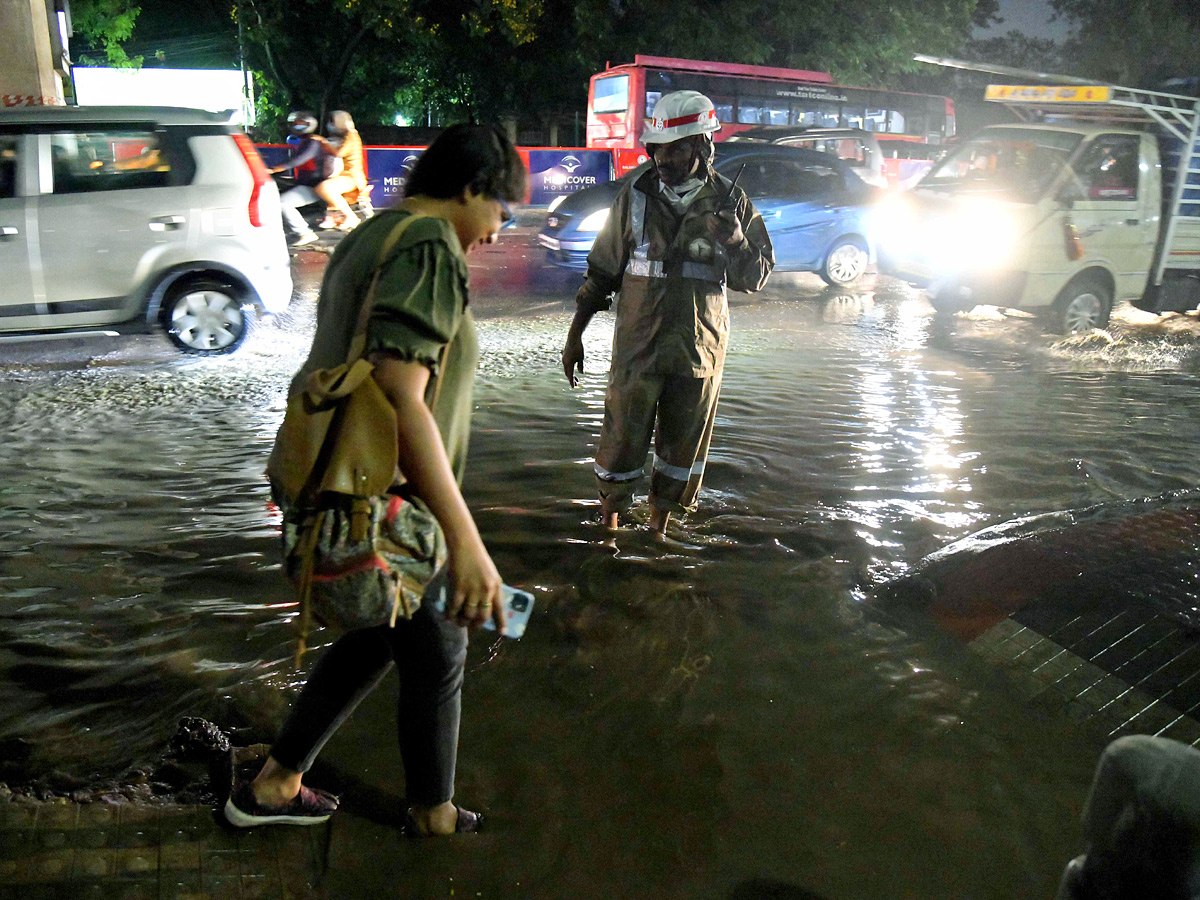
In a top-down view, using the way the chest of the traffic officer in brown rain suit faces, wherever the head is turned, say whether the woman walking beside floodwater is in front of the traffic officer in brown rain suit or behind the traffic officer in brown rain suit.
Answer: in front

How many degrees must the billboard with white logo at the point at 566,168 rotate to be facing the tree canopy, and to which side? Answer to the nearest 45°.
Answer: approximately 180°

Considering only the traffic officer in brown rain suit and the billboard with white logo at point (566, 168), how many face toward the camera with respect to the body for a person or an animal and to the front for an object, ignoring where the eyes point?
2

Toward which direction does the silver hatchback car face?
to the viewer's left

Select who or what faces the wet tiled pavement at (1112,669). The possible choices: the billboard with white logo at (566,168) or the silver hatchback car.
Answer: the billboard with white logo

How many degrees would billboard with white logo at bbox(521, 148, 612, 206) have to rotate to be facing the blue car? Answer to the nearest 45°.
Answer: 0° — it already faces it

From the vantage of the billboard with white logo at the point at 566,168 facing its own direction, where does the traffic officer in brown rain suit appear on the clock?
The traffic officer in brown rain suit is roughly at 12 o'clock from the billboard with white logo.

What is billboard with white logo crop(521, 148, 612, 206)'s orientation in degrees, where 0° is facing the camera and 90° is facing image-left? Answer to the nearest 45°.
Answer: approximately 0°

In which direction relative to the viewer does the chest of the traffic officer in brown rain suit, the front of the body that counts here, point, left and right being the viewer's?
facing the viewer

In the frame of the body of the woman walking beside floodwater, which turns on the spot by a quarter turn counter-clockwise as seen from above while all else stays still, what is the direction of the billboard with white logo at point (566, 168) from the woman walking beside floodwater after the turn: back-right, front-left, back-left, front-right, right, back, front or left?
front

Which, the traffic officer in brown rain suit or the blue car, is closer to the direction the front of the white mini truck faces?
the traffic officer in brown rain suit

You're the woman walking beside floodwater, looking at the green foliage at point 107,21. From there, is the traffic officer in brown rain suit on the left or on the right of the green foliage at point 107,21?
right

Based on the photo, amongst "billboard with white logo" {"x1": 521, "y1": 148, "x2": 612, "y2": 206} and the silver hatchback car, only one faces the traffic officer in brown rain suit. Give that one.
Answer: the billboard with white logo

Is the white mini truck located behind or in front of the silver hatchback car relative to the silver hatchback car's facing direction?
behind
